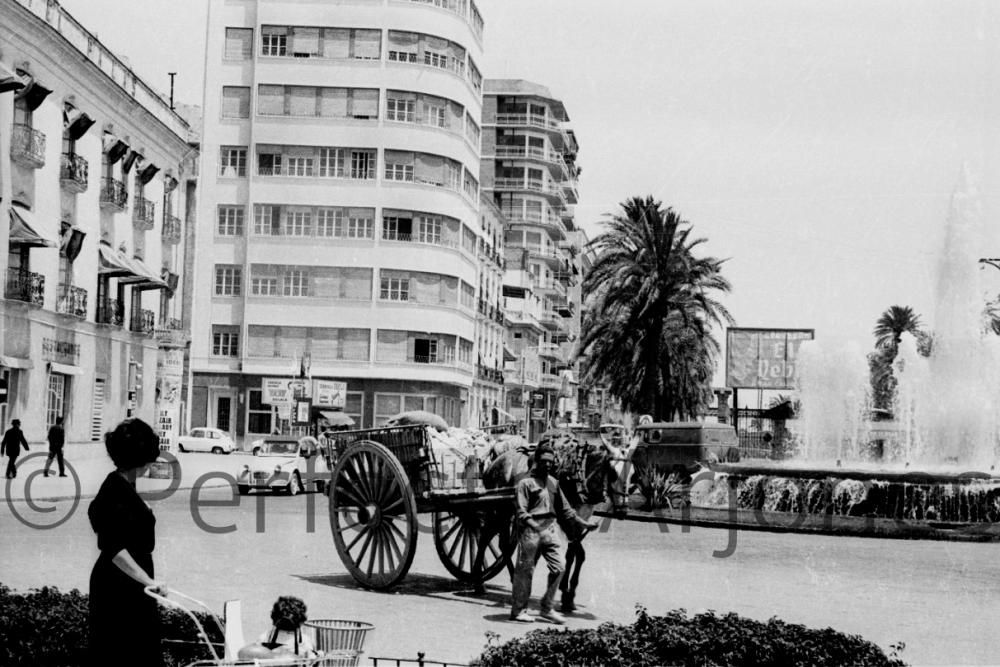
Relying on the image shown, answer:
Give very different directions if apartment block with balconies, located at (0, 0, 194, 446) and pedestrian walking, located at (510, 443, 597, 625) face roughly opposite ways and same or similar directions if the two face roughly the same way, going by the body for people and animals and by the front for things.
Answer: same or similar directions

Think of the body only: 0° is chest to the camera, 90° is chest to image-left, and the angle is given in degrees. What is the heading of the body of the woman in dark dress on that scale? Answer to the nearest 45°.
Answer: approximately 270°

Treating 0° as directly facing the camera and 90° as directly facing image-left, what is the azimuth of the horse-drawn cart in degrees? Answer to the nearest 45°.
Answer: approximately 315°

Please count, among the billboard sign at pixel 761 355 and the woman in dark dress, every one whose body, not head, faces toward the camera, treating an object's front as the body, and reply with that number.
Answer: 1

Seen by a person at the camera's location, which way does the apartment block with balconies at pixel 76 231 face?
facing the viewer and to the right of the viewer

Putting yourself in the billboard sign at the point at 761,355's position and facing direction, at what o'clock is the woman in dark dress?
The woman in dark dress is roughly at 12 o'clock from the billboard sign.

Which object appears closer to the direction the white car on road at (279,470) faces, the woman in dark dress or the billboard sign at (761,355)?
the woman in dark dress

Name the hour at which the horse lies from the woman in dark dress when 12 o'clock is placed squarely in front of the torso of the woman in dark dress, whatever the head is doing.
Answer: The horse is roughly at 10 o'clock from the woman in dark dress.

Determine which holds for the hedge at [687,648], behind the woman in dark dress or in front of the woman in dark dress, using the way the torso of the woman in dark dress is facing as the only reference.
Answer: in front

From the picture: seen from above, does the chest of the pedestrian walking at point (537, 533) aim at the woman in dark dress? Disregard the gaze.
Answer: no

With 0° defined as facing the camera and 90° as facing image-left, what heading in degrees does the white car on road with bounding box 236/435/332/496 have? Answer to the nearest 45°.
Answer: approximately 45°

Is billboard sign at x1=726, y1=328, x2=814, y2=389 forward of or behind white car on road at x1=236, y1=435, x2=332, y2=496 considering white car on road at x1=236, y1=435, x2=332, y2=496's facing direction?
behind

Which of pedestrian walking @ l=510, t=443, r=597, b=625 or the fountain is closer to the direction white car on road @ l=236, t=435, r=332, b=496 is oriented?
the pedestrian walking

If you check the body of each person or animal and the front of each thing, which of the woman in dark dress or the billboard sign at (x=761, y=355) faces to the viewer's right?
the woman in dark dress

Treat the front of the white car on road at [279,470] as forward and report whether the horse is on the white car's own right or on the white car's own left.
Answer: on the white car's own left

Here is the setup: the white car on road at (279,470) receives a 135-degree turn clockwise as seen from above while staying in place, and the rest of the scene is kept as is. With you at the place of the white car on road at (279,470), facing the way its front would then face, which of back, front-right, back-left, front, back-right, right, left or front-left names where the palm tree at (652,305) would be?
front-right

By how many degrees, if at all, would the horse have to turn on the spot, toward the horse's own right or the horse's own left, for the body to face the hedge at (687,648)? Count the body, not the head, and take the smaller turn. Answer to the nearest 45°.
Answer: approximately 45° to the horse's own right

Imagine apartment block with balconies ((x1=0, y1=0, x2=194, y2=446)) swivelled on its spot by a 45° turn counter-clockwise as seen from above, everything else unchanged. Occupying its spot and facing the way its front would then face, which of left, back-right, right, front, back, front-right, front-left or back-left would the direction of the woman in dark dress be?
right

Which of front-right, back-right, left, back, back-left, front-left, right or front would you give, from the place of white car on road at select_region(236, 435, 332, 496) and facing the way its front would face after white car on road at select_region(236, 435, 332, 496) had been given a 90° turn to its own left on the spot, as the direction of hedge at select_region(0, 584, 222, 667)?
front-right

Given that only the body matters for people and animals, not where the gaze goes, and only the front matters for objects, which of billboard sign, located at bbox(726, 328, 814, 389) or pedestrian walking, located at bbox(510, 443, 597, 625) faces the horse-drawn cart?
the billboard sign

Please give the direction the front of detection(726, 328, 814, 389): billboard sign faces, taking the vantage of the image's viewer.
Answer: facing the viewer
